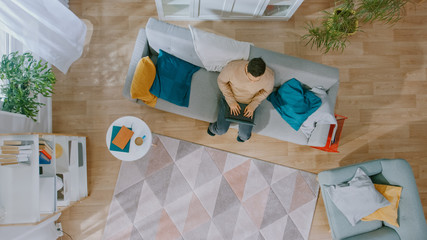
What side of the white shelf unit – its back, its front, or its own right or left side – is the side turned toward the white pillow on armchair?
front

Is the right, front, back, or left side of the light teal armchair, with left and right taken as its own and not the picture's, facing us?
left

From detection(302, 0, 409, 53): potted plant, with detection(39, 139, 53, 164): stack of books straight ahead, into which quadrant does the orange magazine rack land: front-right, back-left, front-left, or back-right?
front-left

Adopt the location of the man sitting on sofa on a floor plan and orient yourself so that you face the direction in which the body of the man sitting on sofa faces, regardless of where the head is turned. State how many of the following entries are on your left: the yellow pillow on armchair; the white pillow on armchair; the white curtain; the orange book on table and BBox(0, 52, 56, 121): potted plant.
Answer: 2

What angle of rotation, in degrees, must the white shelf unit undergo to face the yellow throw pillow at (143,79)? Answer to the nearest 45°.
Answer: approximately 45° to its left

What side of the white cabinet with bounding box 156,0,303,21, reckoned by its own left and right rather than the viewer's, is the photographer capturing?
front

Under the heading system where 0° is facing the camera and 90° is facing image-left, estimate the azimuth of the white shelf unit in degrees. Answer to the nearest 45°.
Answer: approximately 270°

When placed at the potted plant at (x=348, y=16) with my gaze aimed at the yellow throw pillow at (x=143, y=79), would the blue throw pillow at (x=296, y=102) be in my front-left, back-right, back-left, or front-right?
front-left
